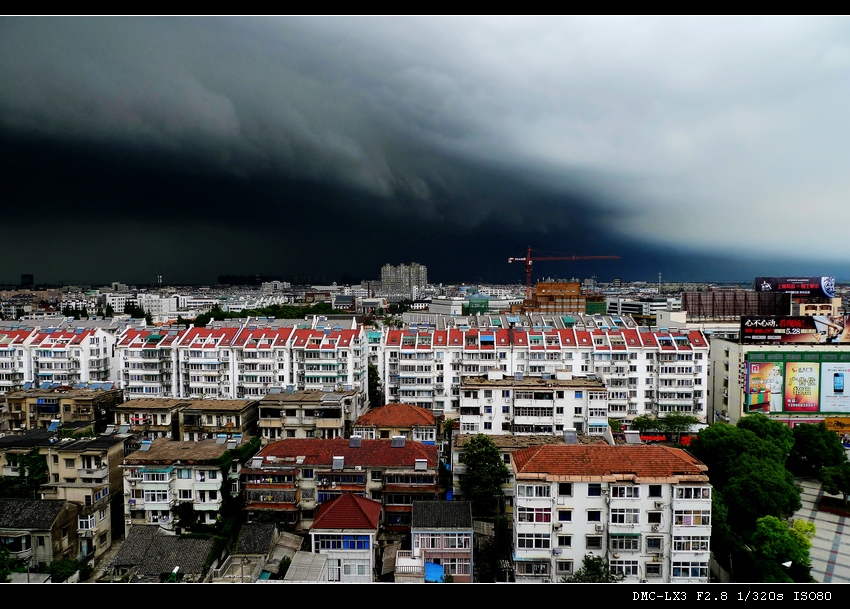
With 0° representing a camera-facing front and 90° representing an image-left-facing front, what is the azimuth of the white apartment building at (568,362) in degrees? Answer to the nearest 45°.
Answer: approximately 0°

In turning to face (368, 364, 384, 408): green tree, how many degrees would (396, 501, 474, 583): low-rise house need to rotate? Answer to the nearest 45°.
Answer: approximately 180°

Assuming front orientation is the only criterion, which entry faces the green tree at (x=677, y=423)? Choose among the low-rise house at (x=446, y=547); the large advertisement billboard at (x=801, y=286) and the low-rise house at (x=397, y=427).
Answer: the large advertisement billboard

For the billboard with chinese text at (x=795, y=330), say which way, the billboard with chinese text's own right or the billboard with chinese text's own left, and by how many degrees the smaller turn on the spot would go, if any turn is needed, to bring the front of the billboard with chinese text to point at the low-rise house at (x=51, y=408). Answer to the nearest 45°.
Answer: approximately 45° to the billboard with chinese text's own right

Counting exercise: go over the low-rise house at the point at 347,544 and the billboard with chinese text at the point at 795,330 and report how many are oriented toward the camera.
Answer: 2

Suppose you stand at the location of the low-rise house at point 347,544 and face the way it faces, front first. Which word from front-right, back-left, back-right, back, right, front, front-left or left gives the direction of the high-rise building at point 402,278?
back

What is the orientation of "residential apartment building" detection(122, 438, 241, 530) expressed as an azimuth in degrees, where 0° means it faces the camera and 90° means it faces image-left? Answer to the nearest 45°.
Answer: approximately 0°

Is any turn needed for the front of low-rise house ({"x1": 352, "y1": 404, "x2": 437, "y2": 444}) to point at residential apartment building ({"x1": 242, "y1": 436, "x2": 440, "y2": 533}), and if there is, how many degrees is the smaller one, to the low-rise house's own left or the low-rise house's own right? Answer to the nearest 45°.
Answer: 0° — it already faces it

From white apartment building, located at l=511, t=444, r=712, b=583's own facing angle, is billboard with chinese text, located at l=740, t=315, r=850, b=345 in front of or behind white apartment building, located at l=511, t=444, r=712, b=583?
behind

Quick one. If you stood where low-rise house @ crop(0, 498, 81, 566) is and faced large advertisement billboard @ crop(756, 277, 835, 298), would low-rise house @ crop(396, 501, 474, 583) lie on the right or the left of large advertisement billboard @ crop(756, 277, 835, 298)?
right

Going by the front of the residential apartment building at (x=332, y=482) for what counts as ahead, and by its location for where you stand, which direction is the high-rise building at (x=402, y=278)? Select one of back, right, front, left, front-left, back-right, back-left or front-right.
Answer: back

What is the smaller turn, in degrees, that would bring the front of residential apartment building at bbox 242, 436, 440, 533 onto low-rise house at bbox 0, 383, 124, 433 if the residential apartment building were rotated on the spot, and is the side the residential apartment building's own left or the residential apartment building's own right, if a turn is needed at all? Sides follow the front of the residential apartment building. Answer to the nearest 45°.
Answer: approximately 135° to the residential apartment building's own right
